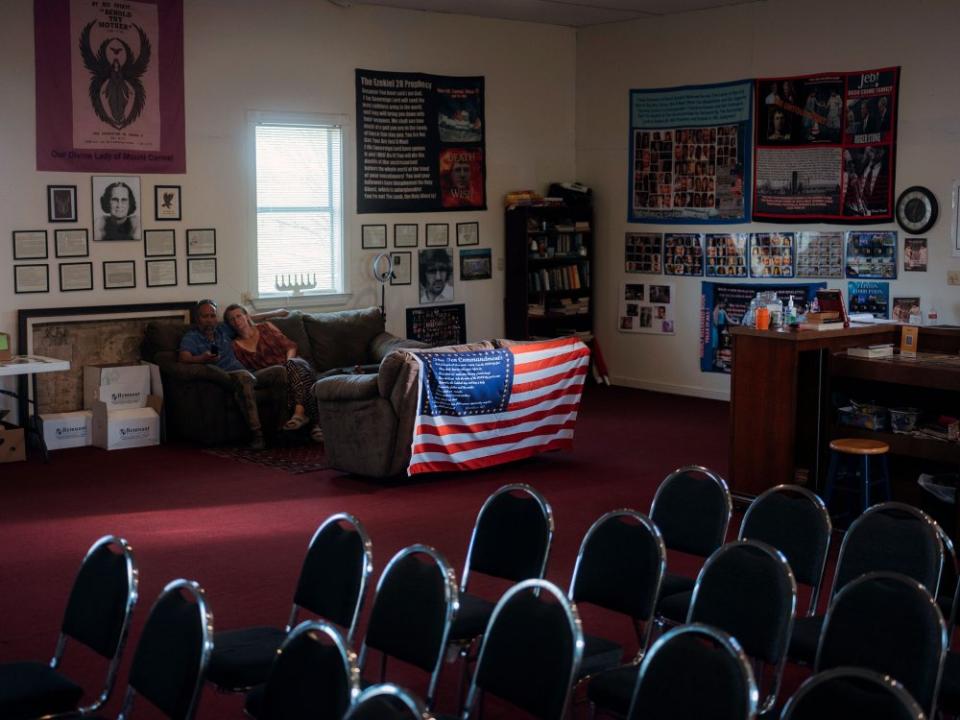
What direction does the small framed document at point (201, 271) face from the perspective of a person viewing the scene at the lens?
facing the viewer

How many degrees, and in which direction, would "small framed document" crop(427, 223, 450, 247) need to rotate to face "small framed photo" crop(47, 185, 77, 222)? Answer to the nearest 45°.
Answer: approximately 45° to its right

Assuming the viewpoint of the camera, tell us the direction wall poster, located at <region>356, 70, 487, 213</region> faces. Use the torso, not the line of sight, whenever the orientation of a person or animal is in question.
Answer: facing the viewer and to the right of the viewer

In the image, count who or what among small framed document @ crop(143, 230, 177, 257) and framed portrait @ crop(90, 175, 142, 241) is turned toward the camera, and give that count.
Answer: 2

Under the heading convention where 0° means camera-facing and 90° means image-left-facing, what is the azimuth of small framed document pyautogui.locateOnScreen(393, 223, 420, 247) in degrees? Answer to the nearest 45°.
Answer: approximately 0°

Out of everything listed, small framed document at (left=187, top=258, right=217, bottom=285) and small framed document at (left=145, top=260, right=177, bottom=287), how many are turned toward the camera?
2

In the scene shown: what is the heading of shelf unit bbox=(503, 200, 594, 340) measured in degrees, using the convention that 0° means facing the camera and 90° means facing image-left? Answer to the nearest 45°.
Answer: approximately 315°

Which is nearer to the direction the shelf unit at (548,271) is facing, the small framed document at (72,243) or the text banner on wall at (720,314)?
the text banner on wall

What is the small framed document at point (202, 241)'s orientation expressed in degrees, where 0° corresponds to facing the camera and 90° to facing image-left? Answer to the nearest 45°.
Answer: approximately 0°

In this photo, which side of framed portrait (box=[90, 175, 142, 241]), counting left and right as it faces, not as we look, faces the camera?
front

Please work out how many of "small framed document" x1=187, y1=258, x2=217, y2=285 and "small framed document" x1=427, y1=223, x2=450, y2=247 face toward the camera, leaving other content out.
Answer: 2

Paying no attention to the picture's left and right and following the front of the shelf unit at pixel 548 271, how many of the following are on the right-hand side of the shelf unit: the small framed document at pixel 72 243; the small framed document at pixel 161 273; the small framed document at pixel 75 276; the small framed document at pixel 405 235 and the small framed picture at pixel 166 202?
5

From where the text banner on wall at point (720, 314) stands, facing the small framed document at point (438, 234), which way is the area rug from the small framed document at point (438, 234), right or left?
left

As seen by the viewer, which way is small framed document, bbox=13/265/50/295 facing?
toward the camera
